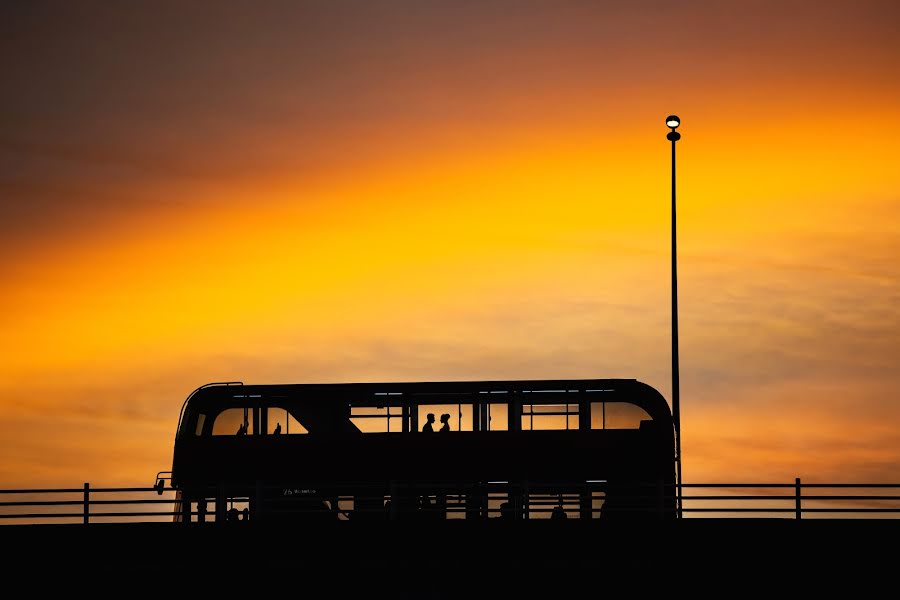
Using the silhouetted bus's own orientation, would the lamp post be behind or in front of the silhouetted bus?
behind

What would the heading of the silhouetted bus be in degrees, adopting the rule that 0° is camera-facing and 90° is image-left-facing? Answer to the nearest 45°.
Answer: approximately 90°
